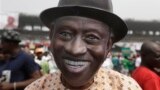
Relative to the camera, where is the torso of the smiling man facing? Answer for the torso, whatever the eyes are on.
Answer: toward the camera

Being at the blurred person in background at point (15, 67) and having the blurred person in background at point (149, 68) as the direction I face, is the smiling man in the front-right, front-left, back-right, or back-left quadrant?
front-right

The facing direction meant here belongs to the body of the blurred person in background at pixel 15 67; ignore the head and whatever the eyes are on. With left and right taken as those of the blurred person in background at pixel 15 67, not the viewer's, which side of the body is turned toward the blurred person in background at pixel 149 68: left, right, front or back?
left

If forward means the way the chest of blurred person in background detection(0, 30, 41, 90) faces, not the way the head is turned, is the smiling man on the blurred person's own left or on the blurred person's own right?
on the blurred person's own left

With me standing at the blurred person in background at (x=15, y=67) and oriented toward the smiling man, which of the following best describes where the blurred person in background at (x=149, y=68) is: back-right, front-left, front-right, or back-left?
front-left

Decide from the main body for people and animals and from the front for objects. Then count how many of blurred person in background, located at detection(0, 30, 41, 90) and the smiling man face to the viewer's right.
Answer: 0

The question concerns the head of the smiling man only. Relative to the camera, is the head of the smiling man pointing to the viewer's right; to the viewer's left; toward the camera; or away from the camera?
toward the camera

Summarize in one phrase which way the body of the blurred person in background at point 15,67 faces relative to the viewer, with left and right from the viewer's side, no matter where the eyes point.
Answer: facing the viewer and to the left of the viewer
